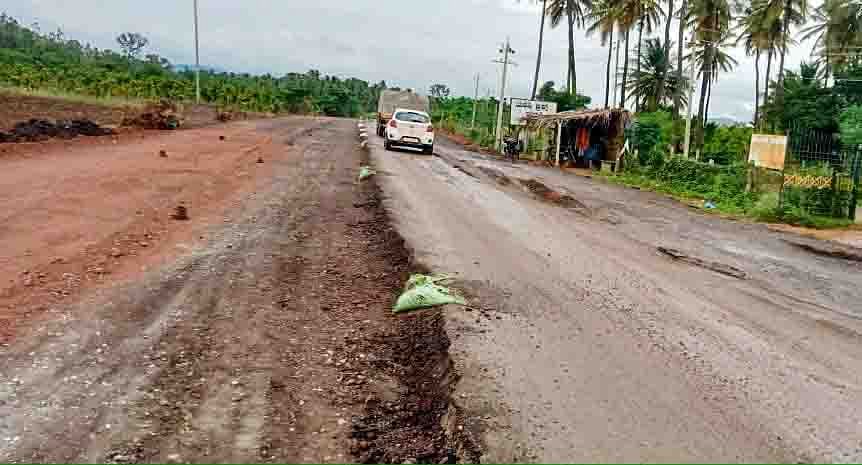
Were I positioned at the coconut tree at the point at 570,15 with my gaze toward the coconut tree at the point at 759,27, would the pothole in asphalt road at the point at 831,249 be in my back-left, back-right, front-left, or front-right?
front-right

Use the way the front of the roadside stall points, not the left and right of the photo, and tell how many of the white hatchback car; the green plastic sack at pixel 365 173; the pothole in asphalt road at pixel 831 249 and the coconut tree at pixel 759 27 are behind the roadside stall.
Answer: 1

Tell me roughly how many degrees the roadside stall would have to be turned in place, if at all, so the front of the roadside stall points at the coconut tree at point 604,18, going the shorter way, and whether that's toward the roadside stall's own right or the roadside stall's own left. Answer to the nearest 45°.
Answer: approximately 135° to the roadside stall's own right

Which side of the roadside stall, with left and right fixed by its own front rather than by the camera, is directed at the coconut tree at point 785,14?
back

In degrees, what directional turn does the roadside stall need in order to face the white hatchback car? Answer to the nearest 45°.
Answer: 0° — it already faces it

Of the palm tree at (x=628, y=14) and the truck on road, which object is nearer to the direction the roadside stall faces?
the truck on road

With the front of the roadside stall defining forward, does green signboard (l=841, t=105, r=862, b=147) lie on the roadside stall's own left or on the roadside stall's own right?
on the roadside stall's own left

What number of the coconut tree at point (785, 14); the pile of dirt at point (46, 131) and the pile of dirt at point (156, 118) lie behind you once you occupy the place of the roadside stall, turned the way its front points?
1

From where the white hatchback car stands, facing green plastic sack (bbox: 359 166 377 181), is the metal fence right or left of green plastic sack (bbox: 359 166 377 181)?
left

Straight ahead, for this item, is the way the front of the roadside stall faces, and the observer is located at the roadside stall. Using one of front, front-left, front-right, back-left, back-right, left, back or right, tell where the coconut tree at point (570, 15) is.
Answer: back-right

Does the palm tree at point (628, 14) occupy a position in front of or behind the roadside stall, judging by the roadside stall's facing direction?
behind

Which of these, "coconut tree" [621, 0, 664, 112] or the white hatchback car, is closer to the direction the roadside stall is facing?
the white hatchback car

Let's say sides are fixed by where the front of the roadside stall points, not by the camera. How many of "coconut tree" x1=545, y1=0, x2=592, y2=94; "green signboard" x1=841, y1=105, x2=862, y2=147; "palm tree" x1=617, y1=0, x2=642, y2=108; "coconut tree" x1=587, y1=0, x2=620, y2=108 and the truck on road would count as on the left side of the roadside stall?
1

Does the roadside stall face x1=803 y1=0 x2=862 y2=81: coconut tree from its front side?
no

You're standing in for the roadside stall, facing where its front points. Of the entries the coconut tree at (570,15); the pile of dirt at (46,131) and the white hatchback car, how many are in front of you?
2

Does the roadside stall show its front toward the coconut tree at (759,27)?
no

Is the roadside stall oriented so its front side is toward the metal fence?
no

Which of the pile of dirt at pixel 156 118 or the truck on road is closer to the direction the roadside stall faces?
the pile of dirt

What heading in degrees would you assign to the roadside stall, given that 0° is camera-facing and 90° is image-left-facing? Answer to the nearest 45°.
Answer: approximately 45°
